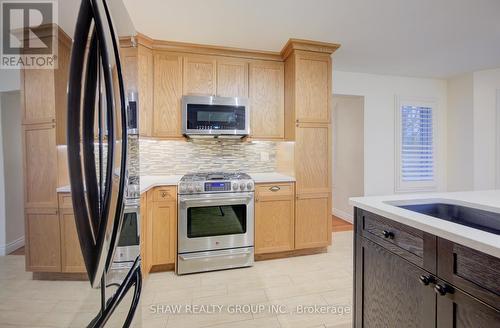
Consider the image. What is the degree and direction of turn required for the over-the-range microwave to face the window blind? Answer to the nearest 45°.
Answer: approximately 90° to its left

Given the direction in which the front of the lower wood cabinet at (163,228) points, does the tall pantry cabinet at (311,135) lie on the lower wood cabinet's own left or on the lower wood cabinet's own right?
on the lower wood cabinet's own left

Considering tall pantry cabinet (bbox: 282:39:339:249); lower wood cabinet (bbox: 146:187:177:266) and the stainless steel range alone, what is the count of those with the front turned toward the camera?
3

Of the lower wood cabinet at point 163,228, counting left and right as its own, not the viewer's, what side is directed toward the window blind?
left

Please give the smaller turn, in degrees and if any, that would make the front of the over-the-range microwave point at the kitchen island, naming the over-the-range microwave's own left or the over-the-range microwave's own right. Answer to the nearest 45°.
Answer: approximately 45° to the over-the-range microwave's own left

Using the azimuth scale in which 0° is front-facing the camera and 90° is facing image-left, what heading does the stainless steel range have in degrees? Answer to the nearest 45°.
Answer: approximately 0°

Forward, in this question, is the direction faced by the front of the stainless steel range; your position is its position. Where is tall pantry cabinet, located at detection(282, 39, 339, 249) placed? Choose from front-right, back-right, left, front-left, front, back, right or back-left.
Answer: left

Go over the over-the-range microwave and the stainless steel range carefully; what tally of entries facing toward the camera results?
2
